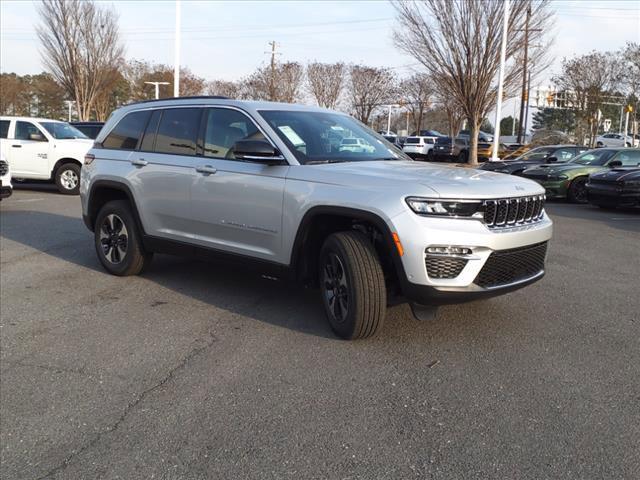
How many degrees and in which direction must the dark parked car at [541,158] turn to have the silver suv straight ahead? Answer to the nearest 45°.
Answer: approximately 45° to its left

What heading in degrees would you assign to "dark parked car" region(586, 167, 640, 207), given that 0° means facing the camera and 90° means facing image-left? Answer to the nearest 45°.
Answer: approximately 45°

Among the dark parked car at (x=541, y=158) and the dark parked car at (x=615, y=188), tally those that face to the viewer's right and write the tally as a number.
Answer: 0

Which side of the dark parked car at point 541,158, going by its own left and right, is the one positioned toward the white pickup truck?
front

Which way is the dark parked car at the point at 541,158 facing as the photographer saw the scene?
facing the viewer and to the left of the viewer

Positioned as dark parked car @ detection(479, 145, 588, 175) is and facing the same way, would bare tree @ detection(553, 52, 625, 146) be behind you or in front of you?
behind

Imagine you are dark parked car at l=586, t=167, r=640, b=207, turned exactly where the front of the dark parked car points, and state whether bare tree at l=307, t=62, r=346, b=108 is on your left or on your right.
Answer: on your right

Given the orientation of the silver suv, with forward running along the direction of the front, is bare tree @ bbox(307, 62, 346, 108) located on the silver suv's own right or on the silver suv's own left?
on the silver suv's own left

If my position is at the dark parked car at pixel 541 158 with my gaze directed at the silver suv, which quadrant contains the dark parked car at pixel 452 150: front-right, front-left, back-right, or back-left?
back-right

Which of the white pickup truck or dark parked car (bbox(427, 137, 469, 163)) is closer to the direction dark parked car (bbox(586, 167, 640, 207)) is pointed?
the white pickup truck

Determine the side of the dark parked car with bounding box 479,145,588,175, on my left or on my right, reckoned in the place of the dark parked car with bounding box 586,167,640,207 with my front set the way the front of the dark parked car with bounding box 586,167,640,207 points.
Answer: on my right

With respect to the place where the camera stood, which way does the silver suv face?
facing the viewer and to the right of the viewer
